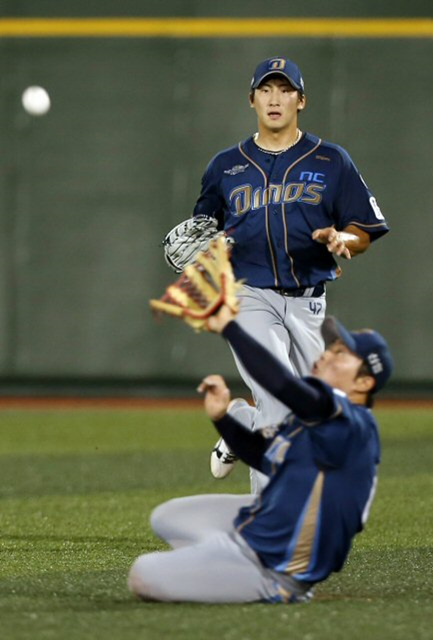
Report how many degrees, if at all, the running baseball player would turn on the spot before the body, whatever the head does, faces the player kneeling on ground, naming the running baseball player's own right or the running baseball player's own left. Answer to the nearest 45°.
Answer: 0° — they already face them

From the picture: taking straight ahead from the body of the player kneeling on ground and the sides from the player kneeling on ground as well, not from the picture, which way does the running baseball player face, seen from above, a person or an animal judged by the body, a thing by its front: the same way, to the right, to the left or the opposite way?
to the left

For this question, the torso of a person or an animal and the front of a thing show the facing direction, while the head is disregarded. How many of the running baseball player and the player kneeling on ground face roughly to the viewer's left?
1

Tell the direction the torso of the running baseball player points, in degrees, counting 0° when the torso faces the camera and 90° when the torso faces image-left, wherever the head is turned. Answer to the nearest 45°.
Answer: approximately 0°

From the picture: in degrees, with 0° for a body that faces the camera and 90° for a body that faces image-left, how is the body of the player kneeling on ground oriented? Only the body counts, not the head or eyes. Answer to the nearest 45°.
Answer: approximately 90°

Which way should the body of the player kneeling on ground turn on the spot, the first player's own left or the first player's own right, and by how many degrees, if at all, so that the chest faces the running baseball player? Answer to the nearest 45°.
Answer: approximately 90° to the first player's own right

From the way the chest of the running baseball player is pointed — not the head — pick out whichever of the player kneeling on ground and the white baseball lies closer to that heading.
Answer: the player kneeling on ground
